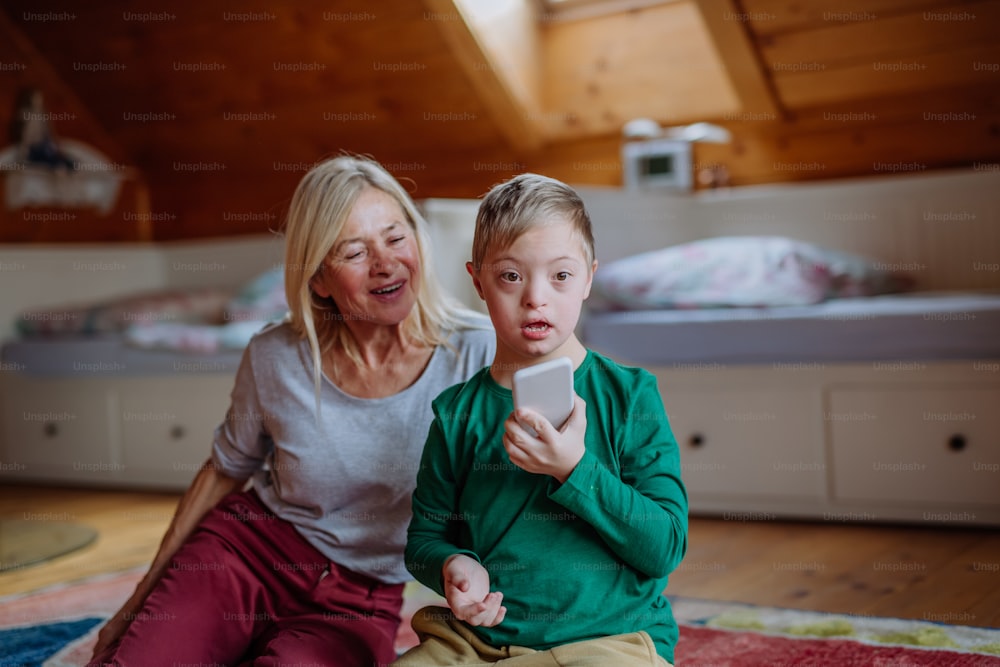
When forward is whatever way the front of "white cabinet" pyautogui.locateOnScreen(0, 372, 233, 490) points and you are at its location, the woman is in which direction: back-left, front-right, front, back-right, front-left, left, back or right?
front

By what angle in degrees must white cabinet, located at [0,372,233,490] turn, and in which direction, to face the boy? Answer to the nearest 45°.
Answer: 0° — it already faces them

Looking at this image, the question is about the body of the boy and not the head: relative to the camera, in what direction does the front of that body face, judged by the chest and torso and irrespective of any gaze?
toward the camera

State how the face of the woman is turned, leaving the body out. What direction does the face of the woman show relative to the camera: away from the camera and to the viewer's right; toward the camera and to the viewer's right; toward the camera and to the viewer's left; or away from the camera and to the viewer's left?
toward the camera and to the viewer's right

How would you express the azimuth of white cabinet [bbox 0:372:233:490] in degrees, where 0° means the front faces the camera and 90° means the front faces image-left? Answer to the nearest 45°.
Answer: approximately 0°

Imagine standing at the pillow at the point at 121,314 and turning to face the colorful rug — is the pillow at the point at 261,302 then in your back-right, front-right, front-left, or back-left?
front-left

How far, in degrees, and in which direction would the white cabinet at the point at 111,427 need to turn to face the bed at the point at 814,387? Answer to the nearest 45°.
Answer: approximately 45° to its left

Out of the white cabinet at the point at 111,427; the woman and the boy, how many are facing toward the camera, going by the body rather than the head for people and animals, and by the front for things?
3

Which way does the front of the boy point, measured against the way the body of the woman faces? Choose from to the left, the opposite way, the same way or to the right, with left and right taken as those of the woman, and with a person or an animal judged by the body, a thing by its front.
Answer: the same way

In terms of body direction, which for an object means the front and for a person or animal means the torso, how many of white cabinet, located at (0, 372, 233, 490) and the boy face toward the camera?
2

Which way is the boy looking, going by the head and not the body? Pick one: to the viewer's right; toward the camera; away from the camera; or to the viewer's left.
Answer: toward the camera

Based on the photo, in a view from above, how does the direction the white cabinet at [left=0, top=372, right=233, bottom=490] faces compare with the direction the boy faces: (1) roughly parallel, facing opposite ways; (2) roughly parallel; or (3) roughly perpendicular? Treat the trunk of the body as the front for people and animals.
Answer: roughly parallel
